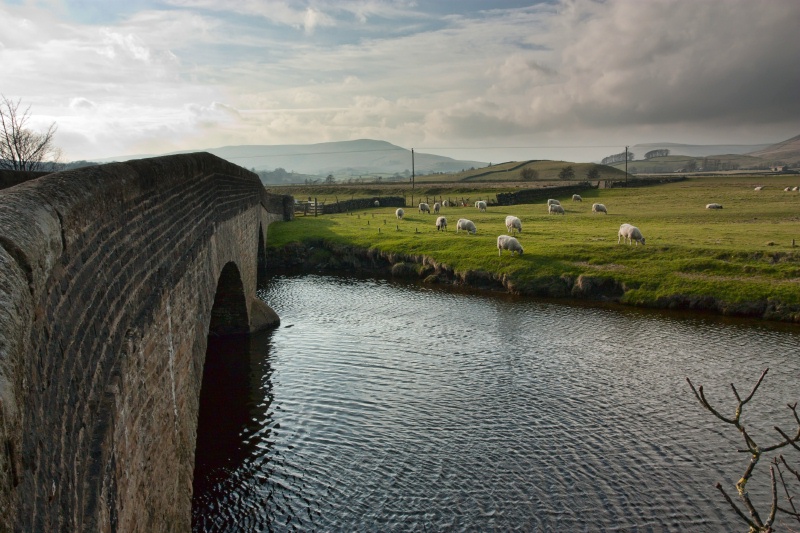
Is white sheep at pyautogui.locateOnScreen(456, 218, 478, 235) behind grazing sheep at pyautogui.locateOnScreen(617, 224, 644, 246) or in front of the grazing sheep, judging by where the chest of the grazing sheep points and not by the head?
behind

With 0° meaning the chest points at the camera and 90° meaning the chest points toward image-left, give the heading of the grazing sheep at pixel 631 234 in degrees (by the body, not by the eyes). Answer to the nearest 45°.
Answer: approximately 270°
